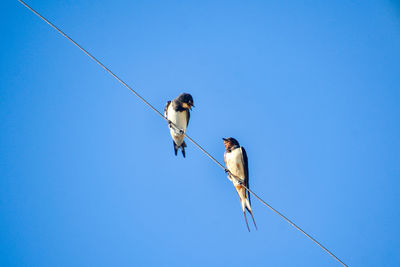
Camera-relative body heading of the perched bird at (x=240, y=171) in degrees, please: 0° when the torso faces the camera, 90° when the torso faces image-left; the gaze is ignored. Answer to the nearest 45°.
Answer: approximately 45°
